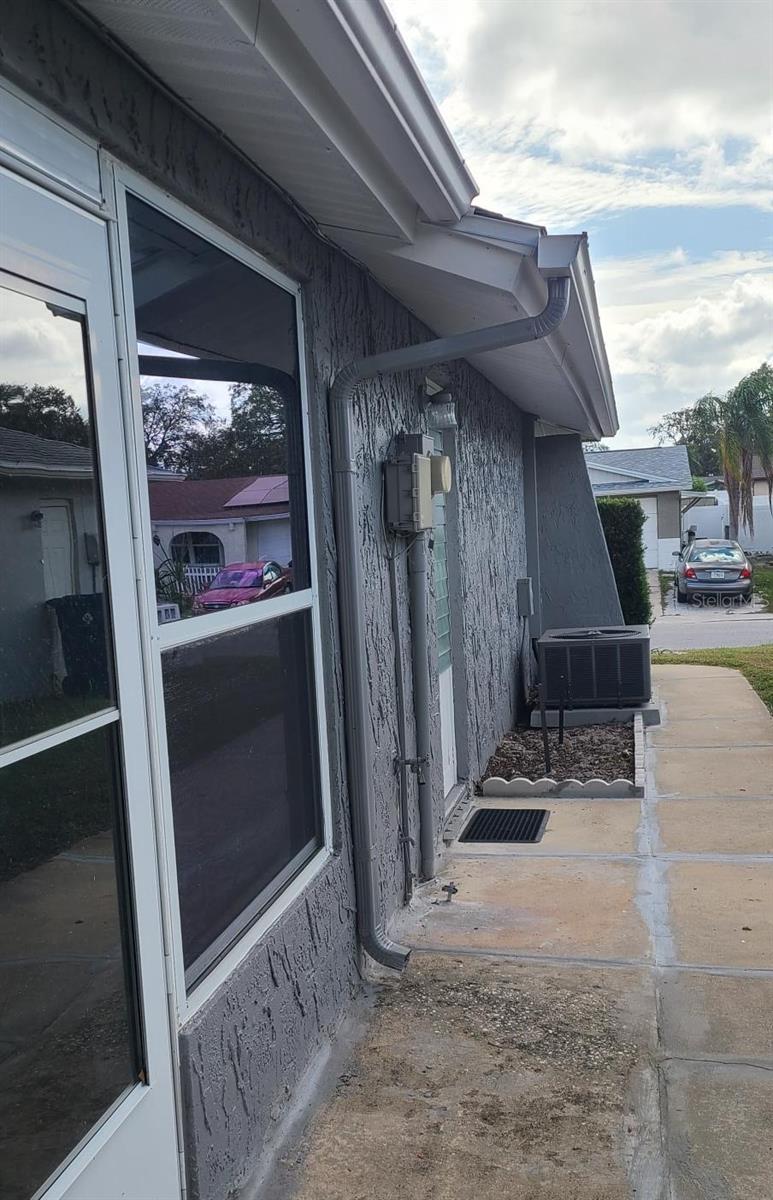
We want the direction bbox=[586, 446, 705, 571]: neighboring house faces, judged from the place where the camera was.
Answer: facing the viewer

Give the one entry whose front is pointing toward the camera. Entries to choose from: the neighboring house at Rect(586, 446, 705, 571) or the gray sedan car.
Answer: the neighboring house

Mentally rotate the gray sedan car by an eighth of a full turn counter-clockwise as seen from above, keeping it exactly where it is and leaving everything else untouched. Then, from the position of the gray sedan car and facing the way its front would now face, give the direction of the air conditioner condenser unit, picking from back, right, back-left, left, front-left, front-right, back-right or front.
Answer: back-left

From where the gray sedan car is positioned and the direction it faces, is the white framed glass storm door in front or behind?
behind

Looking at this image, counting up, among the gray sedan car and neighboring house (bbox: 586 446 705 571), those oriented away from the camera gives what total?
1

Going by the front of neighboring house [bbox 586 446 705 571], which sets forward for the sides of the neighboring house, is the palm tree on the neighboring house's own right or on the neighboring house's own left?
on the neighboring house's own left

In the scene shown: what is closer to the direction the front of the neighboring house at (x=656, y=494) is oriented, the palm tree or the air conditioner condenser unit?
the air conditioner condenser unit

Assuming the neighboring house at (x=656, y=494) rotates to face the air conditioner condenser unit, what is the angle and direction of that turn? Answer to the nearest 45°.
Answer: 0° — it already faces it

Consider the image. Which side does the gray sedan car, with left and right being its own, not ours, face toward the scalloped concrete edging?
back

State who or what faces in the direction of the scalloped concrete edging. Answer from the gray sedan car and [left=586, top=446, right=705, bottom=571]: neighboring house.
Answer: the neighboring house

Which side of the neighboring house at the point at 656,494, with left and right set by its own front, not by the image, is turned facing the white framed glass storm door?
front

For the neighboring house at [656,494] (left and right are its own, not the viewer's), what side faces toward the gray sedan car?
front

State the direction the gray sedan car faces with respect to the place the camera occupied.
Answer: facing away from the viewer

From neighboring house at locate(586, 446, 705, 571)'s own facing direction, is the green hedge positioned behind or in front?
in front

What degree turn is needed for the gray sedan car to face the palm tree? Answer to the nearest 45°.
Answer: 0° — it already faces it

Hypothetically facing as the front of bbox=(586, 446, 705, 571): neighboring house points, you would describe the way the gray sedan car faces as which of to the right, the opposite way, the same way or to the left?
the opposite way

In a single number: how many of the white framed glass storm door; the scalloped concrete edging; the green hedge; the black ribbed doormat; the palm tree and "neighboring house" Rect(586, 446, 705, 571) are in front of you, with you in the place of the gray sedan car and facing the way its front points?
2
